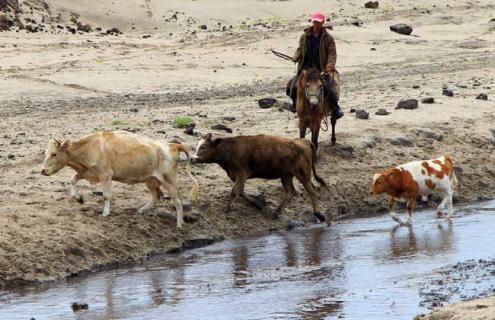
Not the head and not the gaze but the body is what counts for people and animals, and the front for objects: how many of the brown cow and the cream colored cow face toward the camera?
0

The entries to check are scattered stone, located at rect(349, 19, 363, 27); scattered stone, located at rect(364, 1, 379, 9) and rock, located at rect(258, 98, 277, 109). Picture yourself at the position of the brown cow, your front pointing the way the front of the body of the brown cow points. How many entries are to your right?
3

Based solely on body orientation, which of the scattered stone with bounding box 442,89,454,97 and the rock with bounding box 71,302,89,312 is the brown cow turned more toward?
the rock

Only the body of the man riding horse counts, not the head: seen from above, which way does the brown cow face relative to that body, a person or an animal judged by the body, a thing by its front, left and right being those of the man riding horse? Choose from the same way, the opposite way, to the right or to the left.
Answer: to the right

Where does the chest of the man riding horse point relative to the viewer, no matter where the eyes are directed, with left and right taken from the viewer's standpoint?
facing the viewer

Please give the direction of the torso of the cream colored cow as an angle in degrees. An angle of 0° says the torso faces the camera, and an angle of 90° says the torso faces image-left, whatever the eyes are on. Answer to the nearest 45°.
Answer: approximately 90°

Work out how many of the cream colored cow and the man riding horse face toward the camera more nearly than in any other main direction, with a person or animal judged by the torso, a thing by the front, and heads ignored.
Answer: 1

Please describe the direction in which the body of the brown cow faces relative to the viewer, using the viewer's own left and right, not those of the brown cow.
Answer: facing to the left of the viewer

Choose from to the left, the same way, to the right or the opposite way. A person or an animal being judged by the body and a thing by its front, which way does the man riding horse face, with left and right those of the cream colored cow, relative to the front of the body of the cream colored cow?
to the left

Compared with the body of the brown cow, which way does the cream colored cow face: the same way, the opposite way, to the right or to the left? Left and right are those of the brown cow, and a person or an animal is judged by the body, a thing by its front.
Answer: the same way

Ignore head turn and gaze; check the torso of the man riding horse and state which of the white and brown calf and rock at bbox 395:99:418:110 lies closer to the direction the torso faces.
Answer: the white and brown calf
